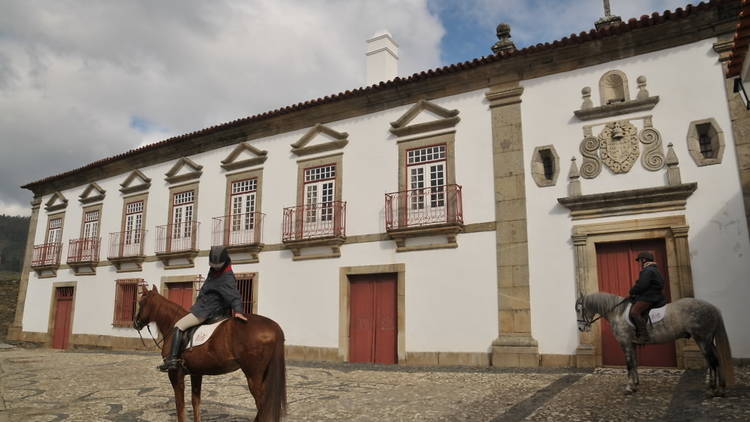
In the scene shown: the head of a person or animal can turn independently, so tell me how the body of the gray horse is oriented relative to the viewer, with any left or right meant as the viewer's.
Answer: facing to the left of the viewer

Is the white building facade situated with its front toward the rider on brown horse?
yes

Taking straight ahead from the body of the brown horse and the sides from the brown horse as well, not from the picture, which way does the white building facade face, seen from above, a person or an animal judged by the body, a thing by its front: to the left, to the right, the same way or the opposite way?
to the left

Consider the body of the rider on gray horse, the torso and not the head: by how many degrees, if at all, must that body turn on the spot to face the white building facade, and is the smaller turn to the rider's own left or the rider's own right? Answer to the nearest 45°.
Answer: approximately 45° to the rider's own right

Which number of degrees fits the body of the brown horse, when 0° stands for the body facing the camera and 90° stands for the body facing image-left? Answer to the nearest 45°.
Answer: approximately 135°

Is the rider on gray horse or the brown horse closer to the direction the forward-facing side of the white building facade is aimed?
the brown horse

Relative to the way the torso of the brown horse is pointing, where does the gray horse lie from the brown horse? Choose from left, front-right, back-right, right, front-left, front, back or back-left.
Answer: back-right

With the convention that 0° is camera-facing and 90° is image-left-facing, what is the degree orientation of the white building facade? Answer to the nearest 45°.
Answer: approximately 45°

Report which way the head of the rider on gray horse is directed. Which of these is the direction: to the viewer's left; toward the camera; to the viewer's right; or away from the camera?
to the viewer's left

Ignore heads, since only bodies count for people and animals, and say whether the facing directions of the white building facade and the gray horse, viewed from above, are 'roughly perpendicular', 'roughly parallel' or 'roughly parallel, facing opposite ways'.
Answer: roughly perpendicular

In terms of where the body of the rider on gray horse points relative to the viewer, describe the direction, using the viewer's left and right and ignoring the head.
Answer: facing to the left of the viewer
